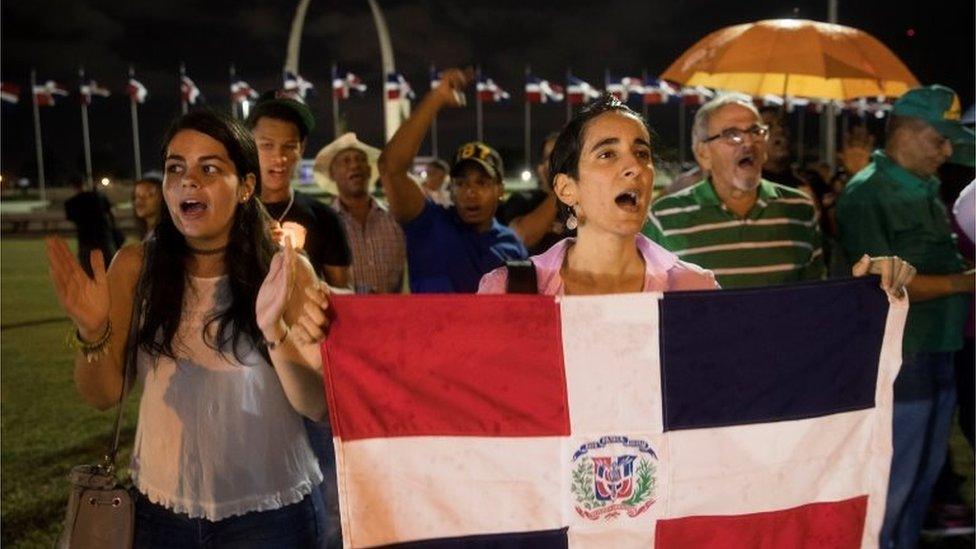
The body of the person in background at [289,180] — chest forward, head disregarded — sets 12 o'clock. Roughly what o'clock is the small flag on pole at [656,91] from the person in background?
The small flag on pole is roughly at 7 o'clock from the person in background.

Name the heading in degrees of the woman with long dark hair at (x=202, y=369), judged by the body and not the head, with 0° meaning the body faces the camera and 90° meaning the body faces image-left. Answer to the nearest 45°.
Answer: approximately 0°

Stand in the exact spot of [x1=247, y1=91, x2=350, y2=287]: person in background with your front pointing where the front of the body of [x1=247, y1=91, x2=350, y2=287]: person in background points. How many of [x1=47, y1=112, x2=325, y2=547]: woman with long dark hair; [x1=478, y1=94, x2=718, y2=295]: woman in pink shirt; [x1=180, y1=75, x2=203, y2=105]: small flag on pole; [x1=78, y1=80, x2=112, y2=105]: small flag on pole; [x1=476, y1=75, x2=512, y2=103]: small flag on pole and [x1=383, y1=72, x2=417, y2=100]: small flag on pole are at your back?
4

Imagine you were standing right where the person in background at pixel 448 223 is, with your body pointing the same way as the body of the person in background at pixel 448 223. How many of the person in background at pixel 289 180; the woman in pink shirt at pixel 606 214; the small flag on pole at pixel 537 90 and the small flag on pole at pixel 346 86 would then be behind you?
2

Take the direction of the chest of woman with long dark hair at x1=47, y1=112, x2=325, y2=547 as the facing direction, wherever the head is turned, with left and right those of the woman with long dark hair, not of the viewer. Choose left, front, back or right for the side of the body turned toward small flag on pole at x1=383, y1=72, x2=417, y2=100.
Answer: back

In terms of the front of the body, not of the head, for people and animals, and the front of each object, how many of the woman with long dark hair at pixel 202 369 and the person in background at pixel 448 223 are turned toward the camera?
2

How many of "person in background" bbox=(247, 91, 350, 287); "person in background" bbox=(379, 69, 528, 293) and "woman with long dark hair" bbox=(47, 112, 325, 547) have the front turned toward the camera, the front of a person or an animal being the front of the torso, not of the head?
3

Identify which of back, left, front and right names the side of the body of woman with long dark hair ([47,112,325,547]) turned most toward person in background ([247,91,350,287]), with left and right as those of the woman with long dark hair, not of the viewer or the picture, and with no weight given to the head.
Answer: back

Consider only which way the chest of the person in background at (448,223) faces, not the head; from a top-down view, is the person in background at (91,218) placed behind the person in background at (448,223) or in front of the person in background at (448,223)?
behind

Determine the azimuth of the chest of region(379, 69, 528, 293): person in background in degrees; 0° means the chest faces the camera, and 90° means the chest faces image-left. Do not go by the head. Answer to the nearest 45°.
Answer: approximately 0°

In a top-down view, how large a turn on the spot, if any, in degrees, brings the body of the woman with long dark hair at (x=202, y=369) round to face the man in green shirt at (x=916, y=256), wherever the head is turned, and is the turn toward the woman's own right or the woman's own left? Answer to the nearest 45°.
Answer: approximately 90° to the woman's own left

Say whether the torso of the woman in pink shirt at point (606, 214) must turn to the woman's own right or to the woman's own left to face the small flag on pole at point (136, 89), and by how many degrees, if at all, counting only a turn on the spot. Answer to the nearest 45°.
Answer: approximately 180°

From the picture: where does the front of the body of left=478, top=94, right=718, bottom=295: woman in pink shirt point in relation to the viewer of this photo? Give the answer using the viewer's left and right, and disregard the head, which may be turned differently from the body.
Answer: facing the viewer and to the right of the viewer
